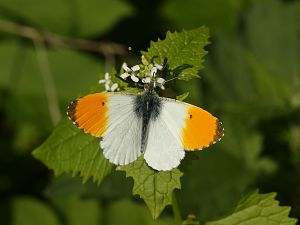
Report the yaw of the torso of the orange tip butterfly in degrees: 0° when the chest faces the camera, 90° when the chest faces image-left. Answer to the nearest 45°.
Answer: approximately 180°
